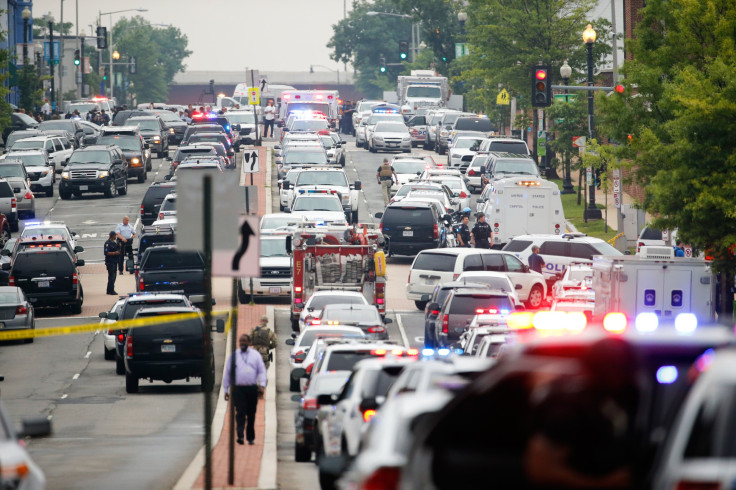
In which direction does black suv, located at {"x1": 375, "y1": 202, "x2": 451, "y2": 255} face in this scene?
away from the camera

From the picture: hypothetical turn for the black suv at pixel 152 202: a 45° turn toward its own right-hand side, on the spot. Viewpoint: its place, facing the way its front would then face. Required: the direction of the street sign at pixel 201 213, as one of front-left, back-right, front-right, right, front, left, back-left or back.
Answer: back-right

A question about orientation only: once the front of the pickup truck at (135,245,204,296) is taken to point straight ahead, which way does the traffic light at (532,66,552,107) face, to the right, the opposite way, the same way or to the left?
the opposite way

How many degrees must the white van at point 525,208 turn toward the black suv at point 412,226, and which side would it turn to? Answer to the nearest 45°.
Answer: approximately 135° to its left

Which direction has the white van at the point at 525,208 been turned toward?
away from the camera

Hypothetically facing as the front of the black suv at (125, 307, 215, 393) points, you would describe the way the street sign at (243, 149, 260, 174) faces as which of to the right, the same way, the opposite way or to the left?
the opposite way

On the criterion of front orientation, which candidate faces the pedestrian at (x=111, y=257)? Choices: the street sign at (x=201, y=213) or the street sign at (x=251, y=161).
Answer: the street sign at (x=201, y=213)

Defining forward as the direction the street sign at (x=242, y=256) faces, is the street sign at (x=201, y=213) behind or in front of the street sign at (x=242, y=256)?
in front

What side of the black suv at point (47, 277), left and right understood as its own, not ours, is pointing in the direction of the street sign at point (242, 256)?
back

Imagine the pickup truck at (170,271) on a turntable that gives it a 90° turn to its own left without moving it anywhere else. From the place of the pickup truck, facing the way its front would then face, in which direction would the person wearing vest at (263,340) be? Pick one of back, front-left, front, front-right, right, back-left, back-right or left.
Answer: left

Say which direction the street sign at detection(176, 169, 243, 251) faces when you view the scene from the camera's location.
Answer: facing away from the viewer

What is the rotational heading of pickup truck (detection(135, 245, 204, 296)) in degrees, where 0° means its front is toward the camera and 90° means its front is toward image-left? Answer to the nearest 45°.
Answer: approximately 180°
